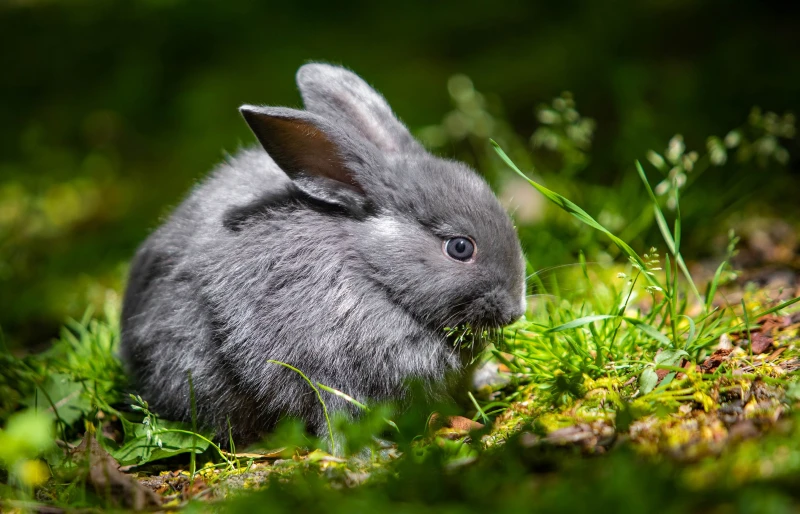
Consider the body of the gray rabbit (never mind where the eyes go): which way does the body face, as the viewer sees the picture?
to the viewer's right

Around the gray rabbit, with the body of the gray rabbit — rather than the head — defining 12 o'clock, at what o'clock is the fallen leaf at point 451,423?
The fallen leaf is roughly at 1 o'clock from the gray rabbit.

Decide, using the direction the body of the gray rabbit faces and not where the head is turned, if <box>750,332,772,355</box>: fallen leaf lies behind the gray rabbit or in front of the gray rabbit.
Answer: in front

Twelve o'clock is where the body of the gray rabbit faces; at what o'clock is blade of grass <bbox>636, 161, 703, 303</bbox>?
The blade of grass is roughly at 12 o'clock from the gray rabbit.

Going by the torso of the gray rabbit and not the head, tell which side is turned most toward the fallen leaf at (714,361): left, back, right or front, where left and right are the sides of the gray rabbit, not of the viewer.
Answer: front

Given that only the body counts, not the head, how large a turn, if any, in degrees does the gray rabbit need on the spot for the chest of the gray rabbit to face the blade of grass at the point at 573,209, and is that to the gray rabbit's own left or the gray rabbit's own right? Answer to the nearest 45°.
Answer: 0° — it already faces it
